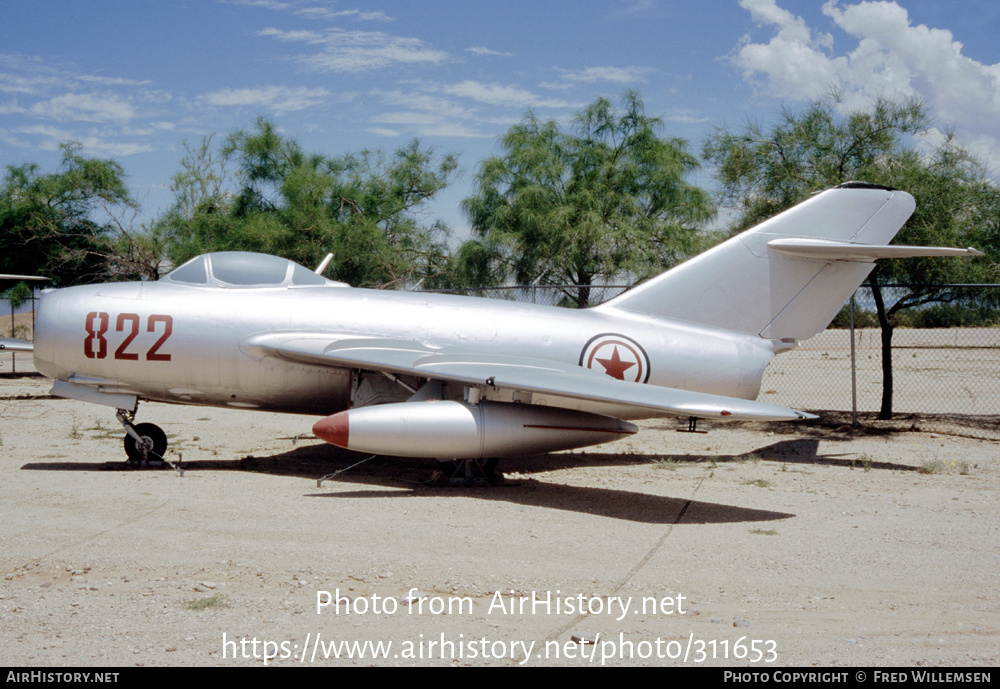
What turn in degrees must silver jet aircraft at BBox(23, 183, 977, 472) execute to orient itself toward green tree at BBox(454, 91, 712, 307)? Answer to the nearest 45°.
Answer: approximately 90° to its right

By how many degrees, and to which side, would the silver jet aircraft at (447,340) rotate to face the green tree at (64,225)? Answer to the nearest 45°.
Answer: approximately 45° to its right

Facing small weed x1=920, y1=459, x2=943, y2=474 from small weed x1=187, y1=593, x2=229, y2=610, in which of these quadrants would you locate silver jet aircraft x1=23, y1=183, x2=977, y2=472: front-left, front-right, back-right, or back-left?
front-left

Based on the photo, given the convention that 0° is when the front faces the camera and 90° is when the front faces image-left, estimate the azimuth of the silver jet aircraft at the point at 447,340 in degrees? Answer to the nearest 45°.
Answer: approximately 90°

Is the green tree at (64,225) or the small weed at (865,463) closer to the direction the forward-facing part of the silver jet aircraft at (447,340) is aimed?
the green tree

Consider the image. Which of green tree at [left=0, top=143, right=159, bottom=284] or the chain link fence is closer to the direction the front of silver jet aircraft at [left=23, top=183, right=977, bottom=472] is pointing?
the green tree

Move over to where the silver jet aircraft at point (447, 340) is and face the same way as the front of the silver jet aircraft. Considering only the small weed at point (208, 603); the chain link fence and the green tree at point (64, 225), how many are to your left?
1

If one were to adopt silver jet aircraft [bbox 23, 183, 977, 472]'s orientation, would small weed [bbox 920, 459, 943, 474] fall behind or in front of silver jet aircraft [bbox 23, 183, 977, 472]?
behind
